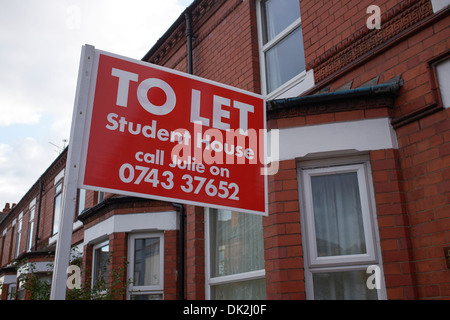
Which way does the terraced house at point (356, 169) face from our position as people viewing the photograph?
facing the viewer and to the left of the viewer

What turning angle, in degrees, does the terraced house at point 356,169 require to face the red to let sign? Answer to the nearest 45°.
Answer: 0° — it already faces it

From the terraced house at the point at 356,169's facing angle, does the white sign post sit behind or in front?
in front
